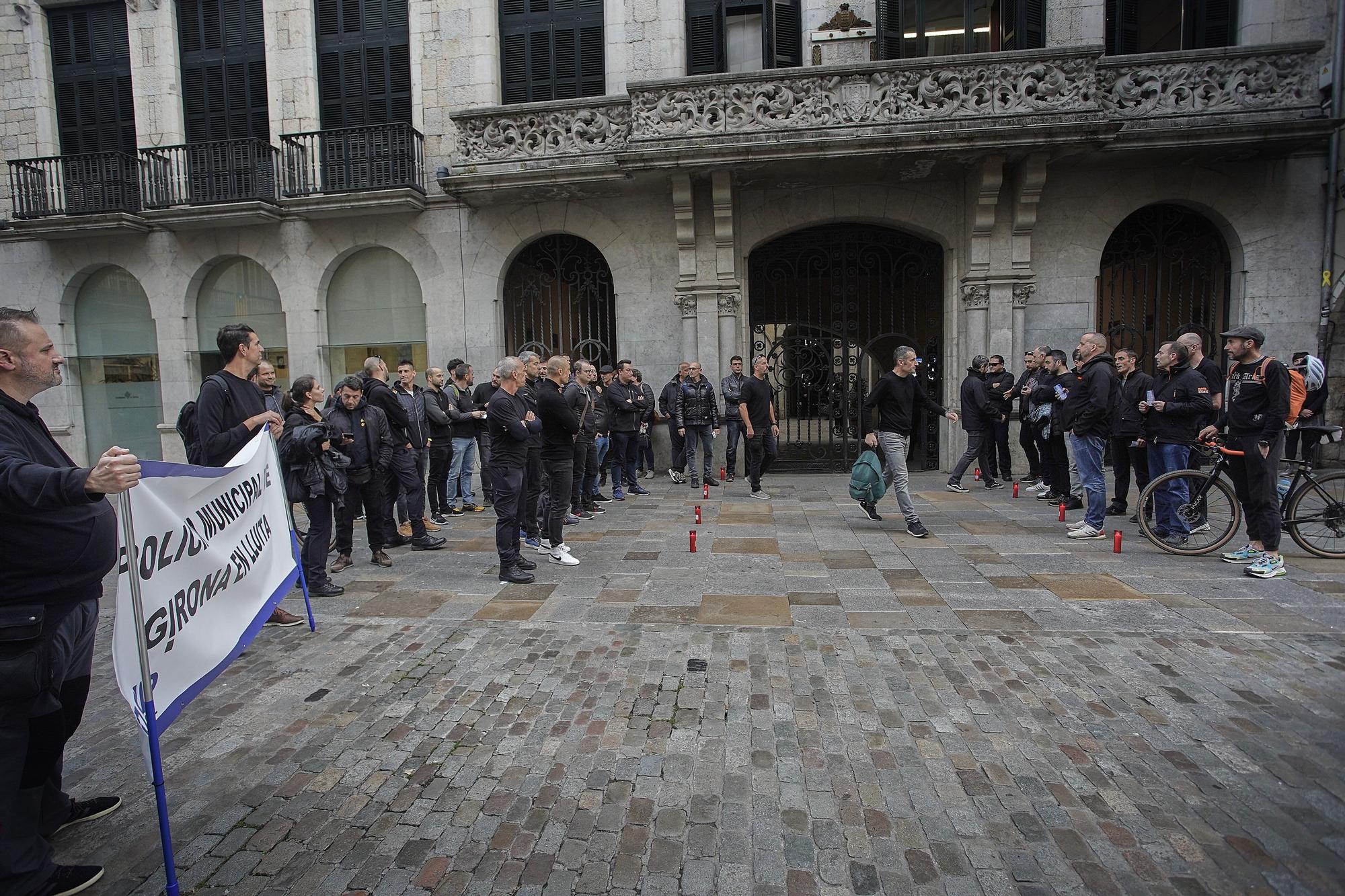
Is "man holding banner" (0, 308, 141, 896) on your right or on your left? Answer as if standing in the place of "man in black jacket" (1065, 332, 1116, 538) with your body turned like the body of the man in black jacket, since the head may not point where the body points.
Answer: on your left

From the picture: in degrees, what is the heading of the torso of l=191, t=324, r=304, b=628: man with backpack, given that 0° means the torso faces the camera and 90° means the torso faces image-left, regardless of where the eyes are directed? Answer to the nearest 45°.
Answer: approximately 270°

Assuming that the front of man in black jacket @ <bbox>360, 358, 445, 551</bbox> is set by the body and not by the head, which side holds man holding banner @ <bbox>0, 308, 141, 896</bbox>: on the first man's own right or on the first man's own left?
on the first man's own right

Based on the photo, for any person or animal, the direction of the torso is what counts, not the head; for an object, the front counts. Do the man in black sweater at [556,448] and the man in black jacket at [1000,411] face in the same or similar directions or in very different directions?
very different directions

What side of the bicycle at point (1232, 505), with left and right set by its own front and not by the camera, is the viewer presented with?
left

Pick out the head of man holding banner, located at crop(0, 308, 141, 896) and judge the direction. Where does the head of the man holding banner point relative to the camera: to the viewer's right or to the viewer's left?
to the viewer's right

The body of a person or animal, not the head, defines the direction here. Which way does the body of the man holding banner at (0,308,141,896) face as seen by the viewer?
to the viewer's right

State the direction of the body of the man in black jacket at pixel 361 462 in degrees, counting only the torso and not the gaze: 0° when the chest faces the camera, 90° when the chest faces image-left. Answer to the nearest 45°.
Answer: approximately 0°

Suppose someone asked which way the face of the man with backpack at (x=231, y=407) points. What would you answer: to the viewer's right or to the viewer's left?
to the viewer's right

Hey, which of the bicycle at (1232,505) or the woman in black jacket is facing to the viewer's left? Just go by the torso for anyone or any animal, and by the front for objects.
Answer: the bicycle

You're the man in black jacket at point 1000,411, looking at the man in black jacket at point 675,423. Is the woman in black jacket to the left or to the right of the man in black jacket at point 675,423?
left

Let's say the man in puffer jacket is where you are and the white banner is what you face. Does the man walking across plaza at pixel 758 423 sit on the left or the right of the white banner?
left

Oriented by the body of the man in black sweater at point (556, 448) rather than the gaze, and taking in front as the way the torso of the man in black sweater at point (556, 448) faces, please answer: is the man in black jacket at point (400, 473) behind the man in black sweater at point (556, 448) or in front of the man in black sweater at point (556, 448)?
behind
